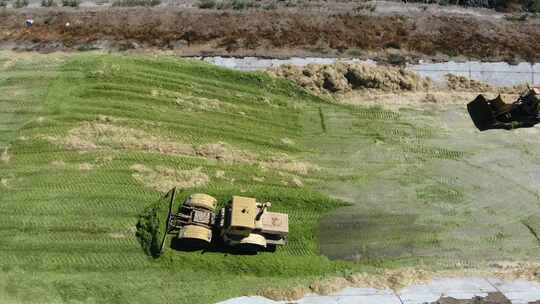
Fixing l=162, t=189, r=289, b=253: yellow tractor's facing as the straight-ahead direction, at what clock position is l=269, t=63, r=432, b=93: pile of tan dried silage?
The pile of tan dried silage is roughly at 4 o'clock from the yellow tractor.

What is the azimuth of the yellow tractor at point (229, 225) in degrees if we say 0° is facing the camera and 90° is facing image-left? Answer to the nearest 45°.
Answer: approximately 90°

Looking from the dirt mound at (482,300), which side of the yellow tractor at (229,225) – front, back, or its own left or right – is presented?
back

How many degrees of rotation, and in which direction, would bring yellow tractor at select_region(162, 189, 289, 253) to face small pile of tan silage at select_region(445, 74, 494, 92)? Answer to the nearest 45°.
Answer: approximately 135° to its right
